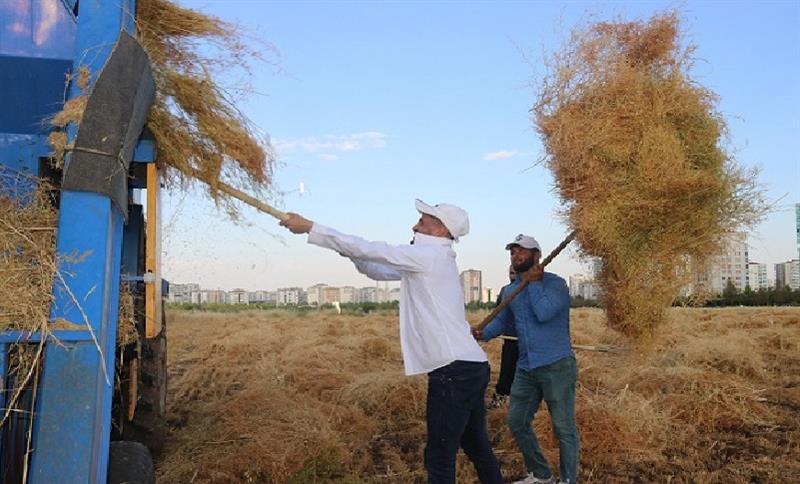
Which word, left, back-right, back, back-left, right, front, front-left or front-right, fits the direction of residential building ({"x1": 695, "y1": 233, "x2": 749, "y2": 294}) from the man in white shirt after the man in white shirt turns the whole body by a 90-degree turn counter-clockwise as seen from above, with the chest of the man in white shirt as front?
back-left

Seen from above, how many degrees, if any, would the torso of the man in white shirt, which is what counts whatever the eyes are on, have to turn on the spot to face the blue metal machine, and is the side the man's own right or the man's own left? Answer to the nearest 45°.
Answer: approximately 45° to the man's own left

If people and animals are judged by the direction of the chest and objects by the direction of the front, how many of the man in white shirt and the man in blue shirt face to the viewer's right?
0

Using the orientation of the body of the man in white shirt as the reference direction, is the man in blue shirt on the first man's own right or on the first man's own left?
on the first man's own right

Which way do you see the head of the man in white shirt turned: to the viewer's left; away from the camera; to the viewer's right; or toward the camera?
to the viewer's left

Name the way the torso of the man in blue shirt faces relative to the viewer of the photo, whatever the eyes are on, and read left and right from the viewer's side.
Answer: facing the viewer and to the left of the viewer

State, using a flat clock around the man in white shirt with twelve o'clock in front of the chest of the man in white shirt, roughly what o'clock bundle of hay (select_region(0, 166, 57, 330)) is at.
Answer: The bundle of hay is roughly at 11 o'clock from the man in white shirt.

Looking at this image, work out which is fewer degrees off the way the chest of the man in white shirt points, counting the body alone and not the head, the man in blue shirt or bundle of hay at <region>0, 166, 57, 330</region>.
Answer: the bundle of hay

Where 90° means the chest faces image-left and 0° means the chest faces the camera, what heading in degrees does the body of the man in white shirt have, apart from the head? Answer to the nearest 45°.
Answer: approximately 90°

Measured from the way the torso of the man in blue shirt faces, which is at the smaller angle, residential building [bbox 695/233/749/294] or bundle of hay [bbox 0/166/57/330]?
the bundle of hay

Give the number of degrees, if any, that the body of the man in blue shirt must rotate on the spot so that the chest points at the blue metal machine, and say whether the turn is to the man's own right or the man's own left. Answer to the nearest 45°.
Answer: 0° — they already face it

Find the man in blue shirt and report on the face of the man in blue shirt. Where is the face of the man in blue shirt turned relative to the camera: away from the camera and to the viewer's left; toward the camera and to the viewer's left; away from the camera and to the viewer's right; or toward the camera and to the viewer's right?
toward the camera and to the viewer's left

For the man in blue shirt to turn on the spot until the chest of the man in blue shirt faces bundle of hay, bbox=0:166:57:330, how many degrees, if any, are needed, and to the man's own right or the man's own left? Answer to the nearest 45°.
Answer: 0° — they already face it
